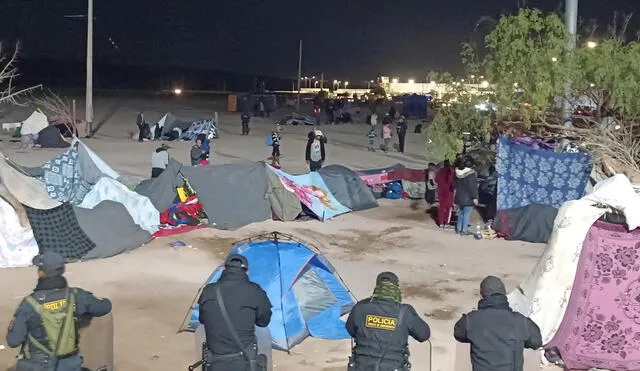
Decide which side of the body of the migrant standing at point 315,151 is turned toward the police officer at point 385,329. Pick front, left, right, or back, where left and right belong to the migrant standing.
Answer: front

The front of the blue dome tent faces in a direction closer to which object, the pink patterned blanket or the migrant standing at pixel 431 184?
the pink patterned blanket

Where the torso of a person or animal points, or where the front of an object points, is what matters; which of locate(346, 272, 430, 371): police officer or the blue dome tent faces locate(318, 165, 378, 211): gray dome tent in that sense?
the police officer

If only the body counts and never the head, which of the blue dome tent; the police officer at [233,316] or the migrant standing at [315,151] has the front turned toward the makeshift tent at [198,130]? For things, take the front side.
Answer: the police officer

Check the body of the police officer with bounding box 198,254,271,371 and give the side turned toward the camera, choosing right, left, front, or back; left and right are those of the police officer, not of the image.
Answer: back

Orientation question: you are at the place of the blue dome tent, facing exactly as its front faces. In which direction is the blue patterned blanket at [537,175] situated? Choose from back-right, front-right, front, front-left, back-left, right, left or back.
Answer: left

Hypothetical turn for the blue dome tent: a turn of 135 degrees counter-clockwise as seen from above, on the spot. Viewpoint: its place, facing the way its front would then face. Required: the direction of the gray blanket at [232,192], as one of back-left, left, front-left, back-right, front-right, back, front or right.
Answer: front

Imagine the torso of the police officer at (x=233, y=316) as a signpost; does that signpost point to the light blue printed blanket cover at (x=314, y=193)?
yes

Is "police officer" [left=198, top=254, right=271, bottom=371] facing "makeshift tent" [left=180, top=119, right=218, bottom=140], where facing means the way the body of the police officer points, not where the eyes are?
yes

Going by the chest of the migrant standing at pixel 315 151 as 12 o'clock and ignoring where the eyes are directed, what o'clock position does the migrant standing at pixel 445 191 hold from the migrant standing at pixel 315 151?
the migrant standing at pixel 445 191 is roughly at 11 o'clock from the migrant standing at pixel 315 151.

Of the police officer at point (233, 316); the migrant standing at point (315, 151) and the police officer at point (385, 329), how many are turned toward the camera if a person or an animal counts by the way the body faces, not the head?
1

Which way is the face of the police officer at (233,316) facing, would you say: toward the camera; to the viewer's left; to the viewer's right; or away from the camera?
away from the camera

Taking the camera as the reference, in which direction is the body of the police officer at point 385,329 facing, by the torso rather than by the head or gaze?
away from the camera

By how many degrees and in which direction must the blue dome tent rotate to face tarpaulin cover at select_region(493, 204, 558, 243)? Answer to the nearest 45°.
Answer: approximately 90° to its left

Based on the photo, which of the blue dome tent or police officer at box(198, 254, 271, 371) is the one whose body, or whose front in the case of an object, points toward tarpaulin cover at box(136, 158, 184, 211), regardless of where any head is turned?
the police officer

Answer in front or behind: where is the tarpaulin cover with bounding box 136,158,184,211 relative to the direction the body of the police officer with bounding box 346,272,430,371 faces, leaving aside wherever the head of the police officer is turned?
in front

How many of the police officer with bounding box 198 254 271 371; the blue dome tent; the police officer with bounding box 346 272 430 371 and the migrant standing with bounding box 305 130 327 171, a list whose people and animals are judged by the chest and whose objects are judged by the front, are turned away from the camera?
2

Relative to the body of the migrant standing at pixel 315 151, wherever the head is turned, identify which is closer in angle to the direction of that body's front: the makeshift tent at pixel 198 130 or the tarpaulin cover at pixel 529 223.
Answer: the tarpaulin cover
